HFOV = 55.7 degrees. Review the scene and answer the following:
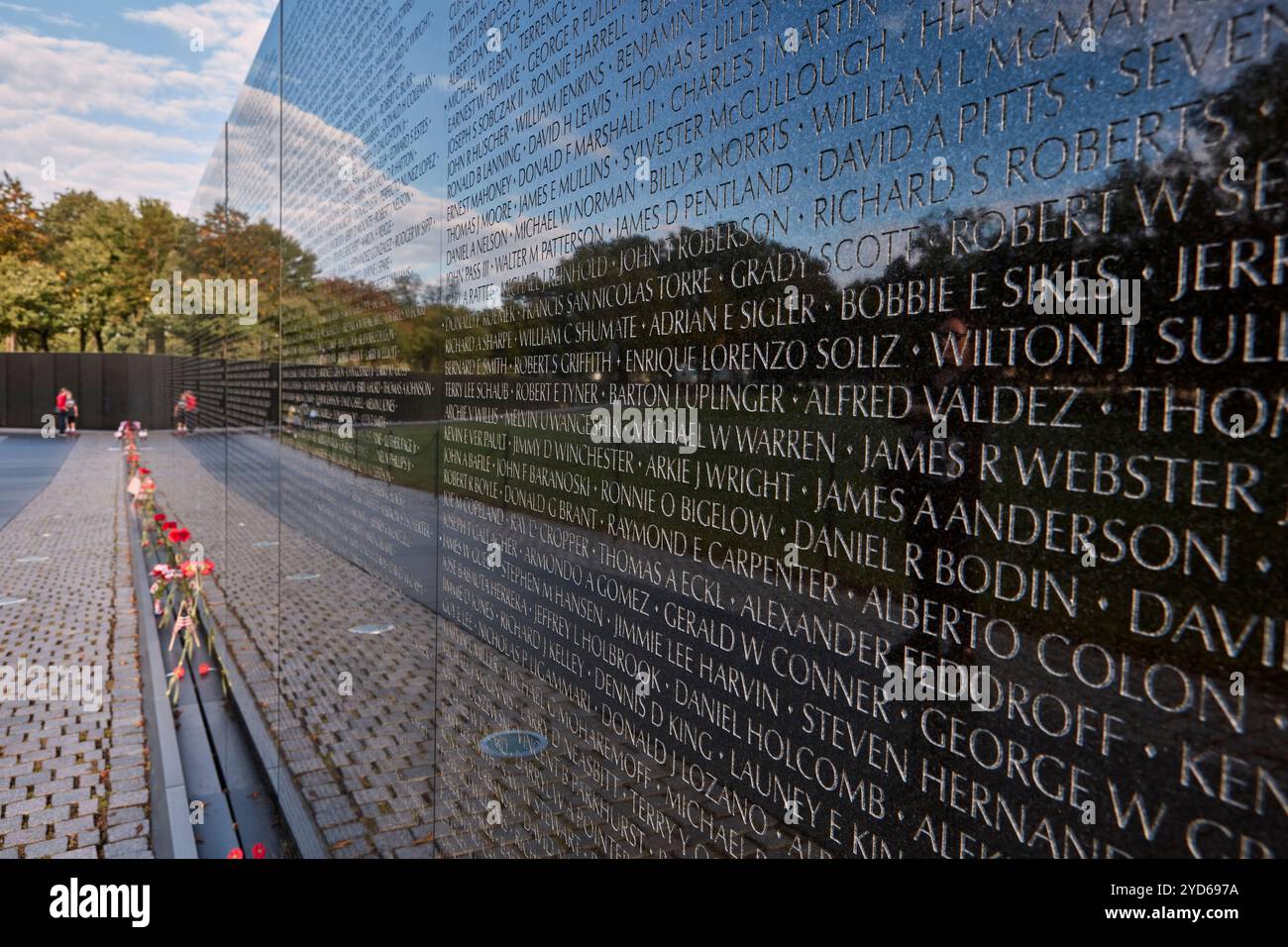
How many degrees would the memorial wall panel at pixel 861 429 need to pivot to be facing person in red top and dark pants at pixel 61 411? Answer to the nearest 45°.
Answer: approximately 90° to its right

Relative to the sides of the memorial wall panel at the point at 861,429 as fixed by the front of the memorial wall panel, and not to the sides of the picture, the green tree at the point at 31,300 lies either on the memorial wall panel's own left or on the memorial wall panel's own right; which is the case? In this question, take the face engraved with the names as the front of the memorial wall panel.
on the memorial wall panel's own right
